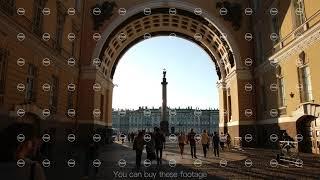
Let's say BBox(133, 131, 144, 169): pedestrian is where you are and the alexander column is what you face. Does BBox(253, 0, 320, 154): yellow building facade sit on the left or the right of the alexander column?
right

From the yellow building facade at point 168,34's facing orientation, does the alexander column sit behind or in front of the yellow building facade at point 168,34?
behind

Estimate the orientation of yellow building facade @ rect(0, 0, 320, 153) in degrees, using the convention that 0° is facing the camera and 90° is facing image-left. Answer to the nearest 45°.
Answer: approximately 0°
